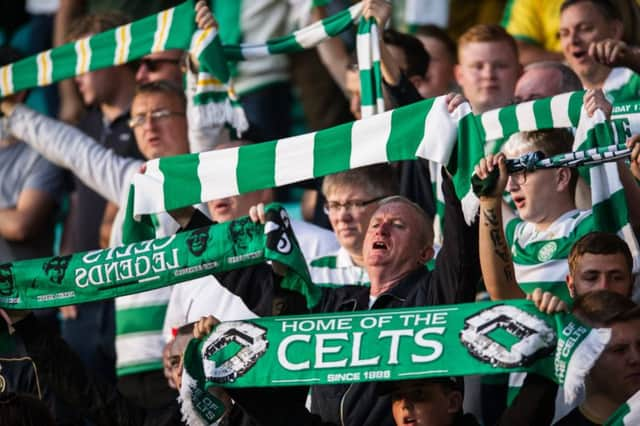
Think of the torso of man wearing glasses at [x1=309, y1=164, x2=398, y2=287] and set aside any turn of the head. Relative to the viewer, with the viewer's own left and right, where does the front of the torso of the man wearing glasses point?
facing the viewer and to the left of the viewer

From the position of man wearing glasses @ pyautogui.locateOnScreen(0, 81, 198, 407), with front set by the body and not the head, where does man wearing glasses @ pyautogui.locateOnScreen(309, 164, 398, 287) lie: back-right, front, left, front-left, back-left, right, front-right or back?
left

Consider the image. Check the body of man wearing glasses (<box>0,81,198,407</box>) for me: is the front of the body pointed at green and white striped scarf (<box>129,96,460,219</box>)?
no

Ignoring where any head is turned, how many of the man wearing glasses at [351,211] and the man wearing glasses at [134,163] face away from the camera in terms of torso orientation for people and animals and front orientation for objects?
0

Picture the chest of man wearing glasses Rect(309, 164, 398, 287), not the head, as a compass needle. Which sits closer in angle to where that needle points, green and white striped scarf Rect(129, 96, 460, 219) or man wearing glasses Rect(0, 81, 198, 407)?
the green and white striped scarf

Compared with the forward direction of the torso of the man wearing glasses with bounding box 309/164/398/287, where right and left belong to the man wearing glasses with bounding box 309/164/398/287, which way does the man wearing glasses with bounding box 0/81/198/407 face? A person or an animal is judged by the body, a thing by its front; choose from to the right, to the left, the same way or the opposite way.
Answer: the same way

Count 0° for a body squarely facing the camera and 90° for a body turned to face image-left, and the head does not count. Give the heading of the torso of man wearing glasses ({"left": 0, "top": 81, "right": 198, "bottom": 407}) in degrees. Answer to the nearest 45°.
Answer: approximately 45°

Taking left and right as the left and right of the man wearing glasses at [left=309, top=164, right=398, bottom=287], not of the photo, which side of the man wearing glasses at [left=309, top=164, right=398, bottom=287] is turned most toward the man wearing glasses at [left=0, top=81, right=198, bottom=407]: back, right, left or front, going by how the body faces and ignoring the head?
right
